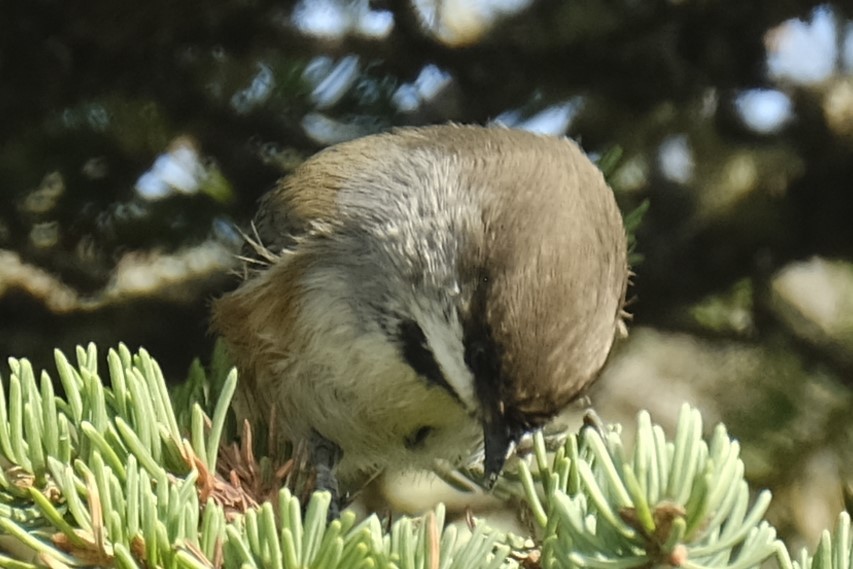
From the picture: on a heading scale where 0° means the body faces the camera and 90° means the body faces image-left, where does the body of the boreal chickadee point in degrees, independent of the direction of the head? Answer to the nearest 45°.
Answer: approximately 315°
